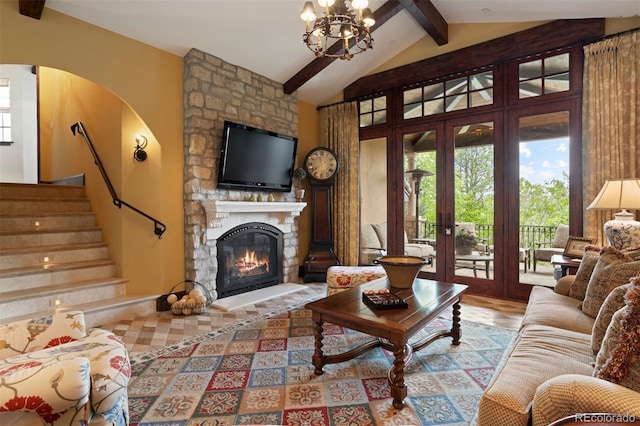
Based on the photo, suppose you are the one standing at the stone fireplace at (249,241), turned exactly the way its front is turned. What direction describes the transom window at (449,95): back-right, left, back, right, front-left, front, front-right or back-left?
front-left

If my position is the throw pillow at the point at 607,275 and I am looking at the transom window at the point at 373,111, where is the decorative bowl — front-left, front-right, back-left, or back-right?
front-left

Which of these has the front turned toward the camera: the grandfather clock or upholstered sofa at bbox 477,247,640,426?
the grandfather clock

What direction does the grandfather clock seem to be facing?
toward the camera

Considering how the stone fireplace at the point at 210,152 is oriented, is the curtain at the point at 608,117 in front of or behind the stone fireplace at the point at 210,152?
in front

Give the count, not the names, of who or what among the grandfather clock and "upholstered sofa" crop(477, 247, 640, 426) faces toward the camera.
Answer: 1

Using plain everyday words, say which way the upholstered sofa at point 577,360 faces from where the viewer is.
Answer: facing to the left of the viewer

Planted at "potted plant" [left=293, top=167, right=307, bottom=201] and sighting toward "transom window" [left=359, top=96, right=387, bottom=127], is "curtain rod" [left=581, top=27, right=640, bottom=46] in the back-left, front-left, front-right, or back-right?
front-right

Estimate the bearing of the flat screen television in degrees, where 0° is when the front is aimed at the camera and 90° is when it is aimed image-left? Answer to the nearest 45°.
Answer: approximately 315°

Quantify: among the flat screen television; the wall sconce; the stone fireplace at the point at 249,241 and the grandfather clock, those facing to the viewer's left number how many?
0

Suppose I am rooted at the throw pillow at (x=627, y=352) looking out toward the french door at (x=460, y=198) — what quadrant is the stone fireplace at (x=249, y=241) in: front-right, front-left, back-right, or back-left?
front-left

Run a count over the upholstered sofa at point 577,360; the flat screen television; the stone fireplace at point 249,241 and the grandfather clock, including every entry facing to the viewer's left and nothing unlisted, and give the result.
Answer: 1

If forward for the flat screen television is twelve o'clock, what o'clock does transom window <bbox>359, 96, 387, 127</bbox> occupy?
The transom window is roughly at 10 o'clock from the flat screen television.

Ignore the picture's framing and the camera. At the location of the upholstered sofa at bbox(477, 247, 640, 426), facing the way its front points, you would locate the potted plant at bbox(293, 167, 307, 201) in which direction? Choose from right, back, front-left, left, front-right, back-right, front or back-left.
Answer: front-right

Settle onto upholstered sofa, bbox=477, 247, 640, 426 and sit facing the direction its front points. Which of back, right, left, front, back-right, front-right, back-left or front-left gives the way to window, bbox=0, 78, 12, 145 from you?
front

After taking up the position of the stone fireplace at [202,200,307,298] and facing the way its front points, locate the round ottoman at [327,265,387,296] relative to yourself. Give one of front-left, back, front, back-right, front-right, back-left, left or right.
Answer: front
